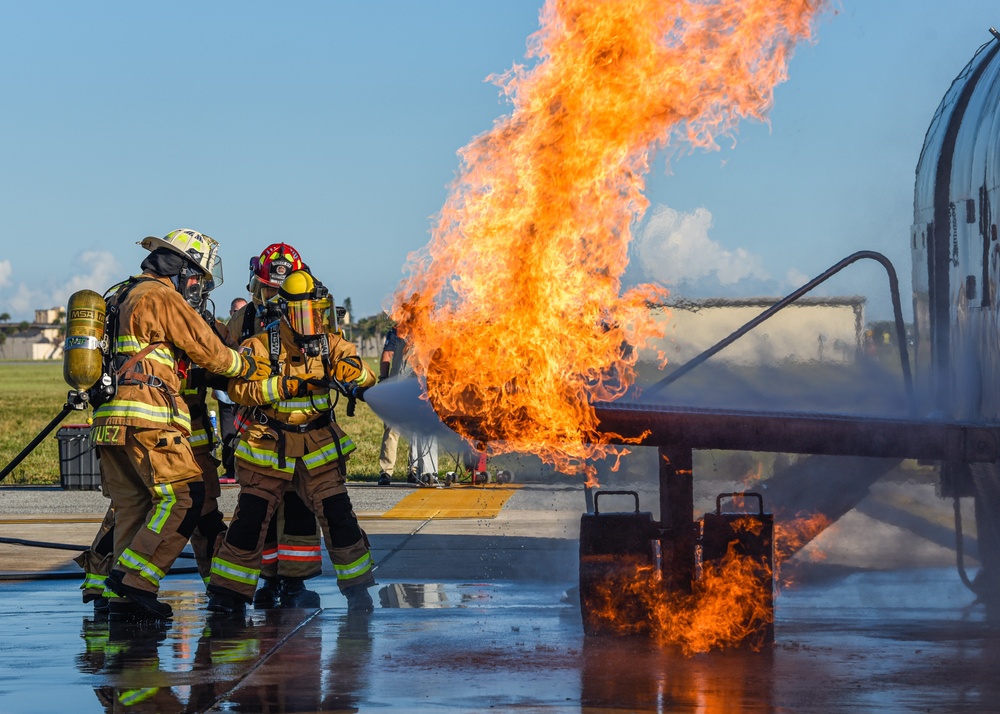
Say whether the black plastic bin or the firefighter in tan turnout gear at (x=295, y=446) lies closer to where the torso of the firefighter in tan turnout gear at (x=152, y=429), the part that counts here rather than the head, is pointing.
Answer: the firefighter in tan turnout gear

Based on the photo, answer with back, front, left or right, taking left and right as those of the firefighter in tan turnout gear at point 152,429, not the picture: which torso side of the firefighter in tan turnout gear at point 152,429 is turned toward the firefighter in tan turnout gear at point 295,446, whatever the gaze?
front

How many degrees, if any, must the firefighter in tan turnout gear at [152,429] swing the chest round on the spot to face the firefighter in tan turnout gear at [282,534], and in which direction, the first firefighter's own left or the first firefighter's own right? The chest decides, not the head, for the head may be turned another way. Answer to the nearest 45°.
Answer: approximately 45° to the first firefighter's own left

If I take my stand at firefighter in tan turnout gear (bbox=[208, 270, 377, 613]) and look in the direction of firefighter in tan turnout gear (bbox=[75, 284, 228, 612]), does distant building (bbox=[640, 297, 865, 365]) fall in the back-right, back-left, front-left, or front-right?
back-right

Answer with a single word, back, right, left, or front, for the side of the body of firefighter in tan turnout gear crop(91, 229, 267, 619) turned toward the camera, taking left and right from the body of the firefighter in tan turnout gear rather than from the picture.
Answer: right

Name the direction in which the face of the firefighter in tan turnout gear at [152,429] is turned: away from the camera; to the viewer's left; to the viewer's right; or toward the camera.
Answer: to the viewer's right

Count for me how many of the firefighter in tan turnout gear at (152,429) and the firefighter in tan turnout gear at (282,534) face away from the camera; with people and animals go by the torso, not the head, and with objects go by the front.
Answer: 0

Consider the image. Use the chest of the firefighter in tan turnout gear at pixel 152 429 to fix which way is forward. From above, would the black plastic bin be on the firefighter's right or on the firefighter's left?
on the firefighter's left

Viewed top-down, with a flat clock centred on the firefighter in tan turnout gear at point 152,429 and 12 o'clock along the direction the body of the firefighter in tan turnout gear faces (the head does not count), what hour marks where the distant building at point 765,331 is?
The distant building is roughly at 10 o'clock from the firefighter in tan turnout gear.

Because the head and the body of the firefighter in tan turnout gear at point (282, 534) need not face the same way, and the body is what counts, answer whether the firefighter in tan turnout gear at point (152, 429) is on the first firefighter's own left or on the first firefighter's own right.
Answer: on the first firefighter's own right

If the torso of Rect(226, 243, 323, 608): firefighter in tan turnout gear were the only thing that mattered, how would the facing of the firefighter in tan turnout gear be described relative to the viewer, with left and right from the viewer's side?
facing the viewer and to the right of the viewer
